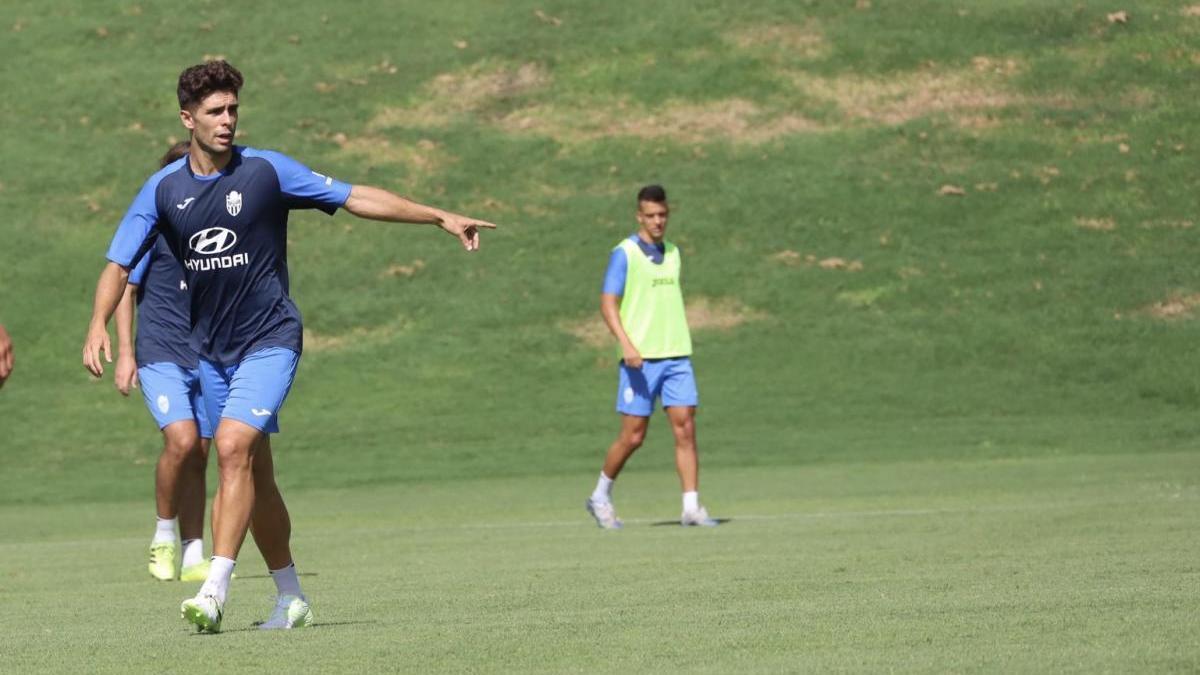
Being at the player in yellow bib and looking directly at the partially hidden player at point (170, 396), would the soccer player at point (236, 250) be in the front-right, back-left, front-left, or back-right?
front-left

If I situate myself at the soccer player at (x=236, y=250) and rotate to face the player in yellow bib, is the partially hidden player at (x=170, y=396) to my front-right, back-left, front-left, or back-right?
front-left

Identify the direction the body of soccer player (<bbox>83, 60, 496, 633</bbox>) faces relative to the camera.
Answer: toward the camera

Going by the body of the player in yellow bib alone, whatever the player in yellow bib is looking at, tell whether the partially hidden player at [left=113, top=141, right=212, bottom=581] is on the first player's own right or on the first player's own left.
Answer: on the first player's own right

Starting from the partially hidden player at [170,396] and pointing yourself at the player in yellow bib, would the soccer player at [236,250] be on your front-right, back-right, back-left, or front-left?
back-right

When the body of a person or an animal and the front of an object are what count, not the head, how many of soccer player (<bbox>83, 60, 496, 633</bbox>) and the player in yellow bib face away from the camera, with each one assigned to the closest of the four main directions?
0

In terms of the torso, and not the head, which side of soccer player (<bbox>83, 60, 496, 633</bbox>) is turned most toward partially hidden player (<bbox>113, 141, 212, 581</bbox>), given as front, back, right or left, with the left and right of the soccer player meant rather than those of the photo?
back
